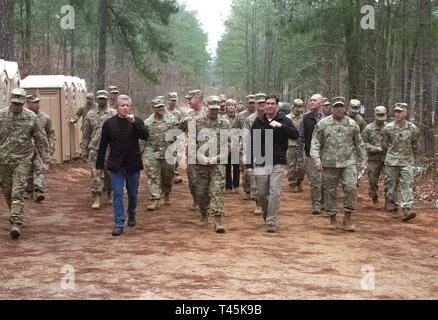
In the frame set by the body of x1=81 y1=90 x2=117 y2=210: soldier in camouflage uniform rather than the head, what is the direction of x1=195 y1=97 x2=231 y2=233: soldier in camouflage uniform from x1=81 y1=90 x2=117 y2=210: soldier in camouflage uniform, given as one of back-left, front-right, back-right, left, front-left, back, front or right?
front-left

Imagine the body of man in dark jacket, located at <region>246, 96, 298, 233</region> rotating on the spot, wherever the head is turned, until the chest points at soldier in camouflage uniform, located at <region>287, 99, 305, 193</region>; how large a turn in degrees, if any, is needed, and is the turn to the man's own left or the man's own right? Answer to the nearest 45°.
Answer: approximately 180°

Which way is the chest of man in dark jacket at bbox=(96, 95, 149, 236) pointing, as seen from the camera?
toward the camera

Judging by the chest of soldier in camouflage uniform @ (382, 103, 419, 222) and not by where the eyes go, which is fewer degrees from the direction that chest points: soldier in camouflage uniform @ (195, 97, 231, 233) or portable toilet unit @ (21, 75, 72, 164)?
the soldier in camouflage uniform

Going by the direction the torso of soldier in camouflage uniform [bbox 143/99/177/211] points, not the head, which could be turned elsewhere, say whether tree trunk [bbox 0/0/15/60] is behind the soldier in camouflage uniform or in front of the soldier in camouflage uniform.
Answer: behind

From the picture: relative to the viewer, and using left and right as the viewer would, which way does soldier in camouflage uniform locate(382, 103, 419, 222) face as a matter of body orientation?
facing the viewer

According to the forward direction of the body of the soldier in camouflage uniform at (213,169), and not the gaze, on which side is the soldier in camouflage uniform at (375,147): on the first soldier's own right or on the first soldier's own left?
on the first soldier's own left

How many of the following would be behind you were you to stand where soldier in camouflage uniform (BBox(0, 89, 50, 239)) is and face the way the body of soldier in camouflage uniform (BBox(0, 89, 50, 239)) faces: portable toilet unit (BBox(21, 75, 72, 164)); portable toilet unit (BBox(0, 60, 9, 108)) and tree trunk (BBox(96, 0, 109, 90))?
3

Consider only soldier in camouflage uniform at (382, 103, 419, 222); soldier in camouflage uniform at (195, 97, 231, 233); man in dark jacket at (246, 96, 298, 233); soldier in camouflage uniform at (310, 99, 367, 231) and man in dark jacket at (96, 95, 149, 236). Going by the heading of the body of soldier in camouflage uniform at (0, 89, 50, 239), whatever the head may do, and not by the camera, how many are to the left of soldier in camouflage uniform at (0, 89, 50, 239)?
5

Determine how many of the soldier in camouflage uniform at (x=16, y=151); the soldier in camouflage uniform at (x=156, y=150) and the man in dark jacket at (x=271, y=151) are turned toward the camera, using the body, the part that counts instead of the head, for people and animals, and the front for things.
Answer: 3

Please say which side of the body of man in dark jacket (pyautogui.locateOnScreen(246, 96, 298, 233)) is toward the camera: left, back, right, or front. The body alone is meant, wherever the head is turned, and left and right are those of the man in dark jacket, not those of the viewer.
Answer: front
